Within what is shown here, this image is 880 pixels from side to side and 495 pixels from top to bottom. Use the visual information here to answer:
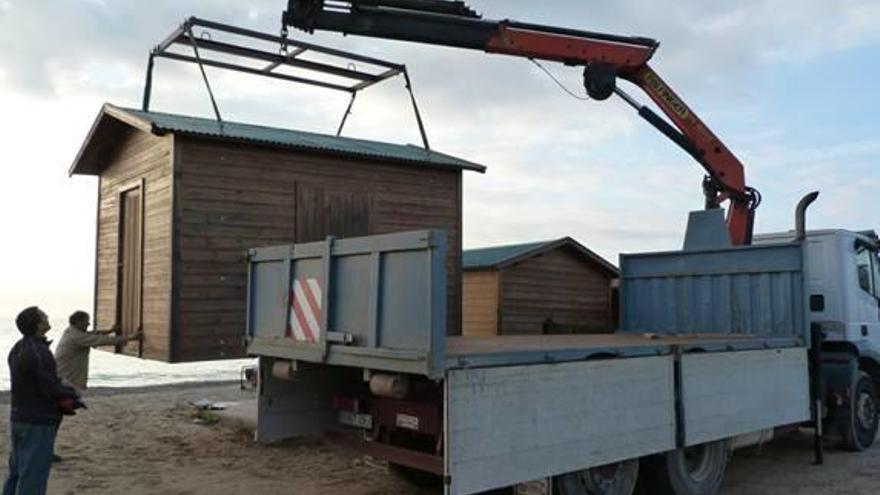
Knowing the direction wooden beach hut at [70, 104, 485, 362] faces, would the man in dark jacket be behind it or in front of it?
in front

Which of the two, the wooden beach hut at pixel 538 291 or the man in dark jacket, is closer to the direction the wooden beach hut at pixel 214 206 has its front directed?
the man in dark jacket

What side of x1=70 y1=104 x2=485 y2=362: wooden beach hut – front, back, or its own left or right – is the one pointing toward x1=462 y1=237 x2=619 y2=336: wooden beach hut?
back

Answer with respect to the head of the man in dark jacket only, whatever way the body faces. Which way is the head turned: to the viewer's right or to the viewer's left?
to the viewer's right

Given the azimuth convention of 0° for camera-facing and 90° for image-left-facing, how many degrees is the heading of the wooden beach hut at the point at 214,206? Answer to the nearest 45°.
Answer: approximately 45°

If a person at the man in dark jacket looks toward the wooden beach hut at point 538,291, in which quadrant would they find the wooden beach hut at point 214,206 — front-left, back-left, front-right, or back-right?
front-left
